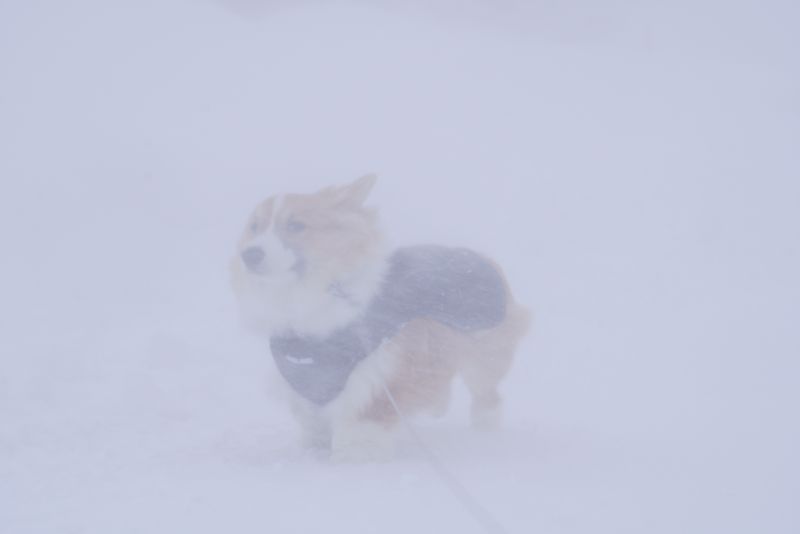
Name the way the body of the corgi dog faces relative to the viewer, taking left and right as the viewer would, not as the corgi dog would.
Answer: facing the viewer and to the left of the viewer

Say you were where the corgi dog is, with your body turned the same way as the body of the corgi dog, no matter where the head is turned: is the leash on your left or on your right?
on your left
